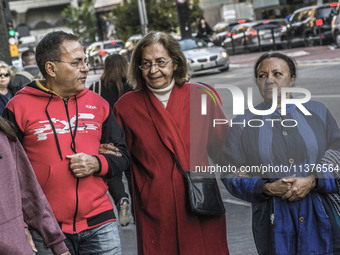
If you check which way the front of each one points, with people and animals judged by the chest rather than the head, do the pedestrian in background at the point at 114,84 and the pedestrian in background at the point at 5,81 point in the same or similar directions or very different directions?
very different directions

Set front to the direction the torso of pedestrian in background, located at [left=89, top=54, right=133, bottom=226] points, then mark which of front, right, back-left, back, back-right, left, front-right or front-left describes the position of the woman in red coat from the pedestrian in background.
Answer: back

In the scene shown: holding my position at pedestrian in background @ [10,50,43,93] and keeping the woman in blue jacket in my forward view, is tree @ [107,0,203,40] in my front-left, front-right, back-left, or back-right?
back-left

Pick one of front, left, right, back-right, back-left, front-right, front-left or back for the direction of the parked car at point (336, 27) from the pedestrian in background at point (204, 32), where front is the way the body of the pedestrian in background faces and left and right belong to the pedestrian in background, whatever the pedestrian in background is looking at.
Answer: front-left

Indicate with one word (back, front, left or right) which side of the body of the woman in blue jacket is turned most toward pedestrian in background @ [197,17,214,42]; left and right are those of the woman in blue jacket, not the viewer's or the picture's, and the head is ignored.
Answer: back

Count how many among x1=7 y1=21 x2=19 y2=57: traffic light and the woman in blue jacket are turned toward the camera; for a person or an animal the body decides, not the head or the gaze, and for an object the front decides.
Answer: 2

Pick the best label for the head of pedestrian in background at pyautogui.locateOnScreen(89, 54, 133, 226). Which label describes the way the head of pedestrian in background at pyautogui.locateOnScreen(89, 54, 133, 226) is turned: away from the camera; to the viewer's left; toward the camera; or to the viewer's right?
away from the camera
